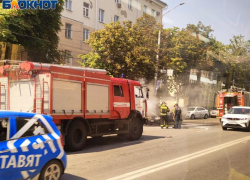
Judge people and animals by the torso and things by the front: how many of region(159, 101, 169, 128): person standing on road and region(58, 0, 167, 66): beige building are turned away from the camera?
1

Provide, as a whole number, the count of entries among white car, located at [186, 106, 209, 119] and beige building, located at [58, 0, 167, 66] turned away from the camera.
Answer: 0

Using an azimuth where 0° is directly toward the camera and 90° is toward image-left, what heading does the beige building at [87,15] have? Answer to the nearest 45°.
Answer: approximately 315°

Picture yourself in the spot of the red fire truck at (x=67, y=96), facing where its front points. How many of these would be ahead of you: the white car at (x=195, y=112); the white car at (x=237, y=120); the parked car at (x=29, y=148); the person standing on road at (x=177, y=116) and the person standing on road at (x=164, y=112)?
4

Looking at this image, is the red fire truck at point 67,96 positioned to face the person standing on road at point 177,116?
yes

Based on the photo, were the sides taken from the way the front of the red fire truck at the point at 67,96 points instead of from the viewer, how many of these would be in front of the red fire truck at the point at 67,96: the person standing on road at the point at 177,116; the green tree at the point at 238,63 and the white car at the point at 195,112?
3

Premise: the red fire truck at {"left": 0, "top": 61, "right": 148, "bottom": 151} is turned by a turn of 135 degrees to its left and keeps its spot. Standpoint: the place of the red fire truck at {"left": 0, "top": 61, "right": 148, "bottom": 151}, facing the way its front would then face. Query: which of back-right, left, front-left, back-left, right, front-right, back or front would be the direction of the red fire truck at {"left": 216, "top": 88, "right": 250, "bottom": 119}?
back-right

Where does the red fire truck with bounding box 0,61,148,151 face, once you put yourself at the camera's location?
facing away from the viewer and to the right of the viewer

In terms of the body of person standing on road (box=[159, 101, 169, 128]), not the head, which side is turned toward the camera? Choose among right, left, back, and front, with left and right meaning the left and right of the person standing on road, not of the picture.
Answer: back

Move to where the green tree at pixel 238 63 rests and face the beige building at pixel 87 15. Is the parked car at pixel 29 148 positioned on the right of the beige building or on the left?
left

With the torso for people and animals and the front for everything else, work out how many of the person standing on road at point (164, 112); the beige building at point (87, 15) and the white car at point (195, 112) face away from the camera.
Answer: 1

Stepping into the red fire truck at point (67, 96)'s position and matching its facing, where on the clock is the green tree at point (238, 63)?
The green tree is roughly at 12 o'clock from the red fire truck.

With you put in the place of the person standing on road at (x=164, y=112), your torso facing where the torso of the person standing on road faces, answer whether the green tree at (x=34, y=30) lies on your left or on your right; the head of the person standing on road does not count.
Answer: on your left

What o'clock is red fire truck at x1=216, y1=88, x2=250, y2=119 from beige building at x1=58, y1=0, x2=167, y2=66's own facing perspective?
The red fire truck is roughly at 11 o'clock from the beige building.

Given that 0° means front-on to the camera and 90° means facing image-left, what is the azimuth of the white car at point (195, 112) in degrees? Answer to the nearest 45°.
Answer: approximately 45°

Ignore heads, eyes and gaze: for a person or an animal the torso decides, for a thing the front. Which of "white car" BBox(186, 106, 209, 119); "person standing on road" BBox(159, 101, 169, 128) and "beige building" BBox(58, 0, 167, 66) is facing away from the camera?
the person standing on road

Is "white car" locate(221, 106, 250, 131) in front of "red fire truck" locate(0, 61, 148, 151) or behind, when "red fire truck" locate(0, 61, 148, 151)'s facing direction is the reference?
in front

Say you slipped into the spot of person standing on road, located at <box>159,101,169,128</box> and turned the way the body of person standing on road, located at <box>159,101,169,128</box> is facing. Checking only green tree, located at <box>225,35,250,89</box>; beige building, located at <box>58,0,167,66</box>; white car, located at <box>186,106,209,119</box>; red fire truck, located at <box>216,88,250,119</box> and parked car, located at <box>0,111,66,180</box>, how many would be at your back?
1
